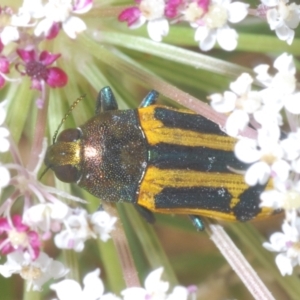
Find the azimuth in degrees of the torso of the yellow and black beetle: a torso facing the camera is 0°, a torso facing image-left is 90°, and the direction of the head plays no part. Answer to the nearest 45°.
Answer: approximately 90°

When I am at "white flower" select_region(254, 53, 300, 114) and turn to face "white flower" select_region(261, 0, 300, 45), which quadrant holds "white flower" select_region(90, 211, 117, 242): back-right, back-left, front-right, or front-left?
back-left
